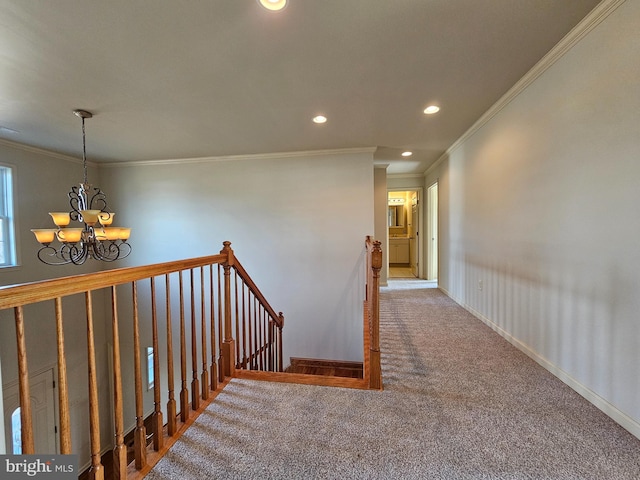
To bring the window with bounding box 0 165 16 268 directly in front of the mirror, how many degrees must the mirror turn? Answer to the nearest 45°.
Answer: approximately 45° to its right

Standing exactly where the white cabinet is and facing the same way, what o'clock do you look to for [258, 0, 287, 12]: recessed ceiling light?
The recessed ceiling light is roughly at 12 o'clock from the white cabinet.

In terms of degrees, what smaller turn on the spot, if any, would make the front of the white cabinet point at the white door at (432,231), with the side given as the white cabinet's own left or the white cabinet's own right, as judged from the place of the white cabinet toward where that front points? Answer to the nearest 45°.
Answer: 0° — it already faces it

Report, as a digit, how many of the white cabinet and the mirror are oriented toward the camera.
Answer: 2

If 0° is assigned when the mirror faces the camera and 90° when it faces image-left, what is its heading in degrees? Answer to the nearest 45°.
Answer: approximately 0°

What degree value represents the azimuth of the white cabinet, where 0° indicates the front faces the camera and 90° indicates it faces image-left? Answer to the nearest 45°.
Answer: approximately 0°
